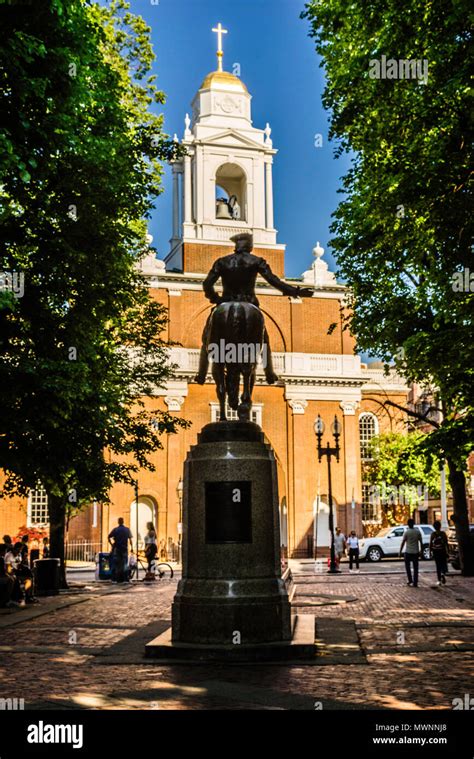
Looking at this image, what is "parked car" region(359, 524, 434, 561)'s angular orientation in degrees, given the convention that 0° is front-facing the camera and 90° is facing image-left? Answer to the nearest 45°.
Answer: approximately 90°

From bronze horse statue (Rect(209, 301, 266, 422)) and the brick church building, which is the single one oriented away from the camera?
the bronze horse statue

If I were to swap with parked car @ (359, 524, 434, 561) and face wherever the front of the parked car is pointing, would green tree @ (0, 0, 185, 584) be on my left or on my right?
on my left

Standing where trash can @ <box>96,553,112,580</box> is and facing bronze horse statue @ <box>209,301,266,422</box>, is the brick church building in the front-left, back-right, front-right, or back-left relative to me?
back-left

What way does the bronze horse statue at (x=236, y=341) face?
away from the camera

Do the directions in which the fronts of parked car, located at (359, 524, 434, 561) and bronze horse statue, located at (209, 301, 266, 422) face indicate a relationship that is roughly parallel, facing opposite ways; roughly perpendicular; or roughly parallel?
roughly perpendicular

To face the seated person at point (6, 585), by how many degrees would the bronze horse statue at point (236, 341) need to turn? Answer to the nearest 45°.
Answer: approximately 45° to its left

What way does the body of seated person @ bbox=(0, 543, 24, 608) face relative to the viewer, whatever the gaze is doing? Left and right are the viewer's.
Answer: facing to the right of the viewer

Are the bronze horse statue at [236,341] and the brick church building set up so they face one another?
yes
